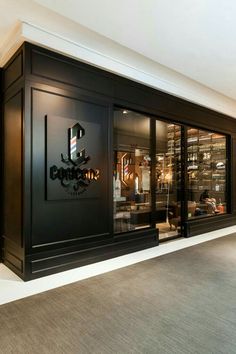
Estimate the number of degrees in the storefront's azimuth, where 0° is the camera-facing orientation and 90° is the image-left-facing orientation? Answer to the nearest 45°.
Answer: approximately 315°
